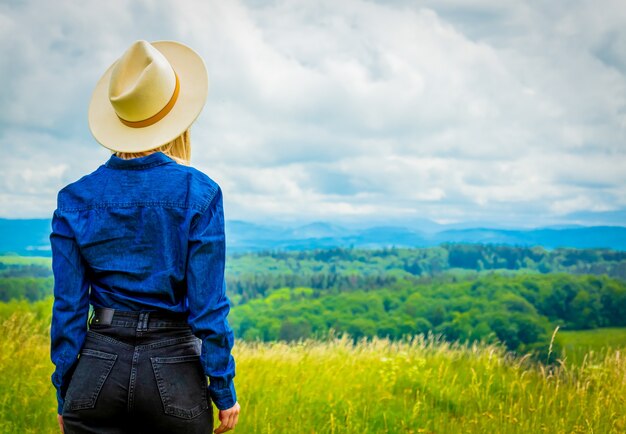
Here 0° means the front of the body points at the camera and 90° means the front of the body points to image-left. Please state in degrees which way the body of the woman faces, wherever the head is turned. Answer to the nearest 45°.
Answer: approximately 180°

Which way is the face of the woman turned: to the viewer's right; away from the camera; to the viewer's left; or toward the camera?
away from the camera
